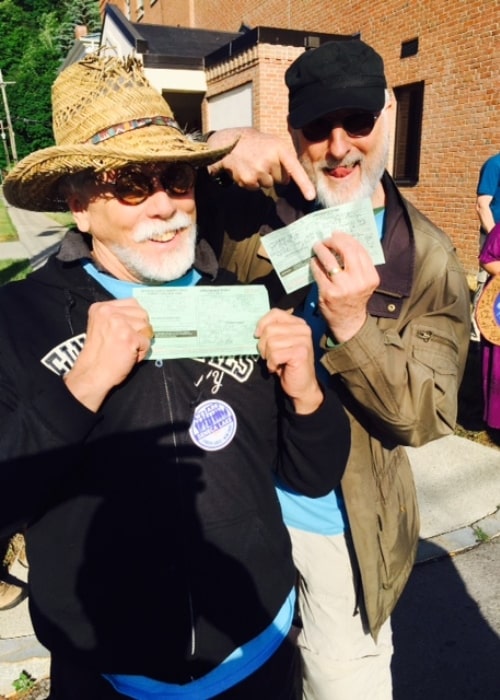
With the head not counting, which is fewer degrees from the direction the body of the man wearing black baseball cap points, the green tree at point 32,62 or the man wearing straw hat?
the man wearing straw hat

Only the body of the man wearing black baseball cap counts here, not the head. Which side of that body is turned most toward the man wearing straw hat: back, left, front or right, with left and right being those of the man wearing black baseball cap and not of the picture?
front

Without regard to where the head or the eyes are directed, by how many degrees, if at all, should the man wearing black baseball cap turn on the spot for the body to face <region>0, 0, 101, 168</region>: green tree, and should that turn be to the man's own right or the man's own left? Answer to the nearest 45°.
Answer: approximately 90° to the man's own right

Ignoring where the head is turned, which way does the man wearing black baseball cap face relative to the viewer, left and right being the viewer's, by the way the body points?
facing the viewer and to the left of the viewer
